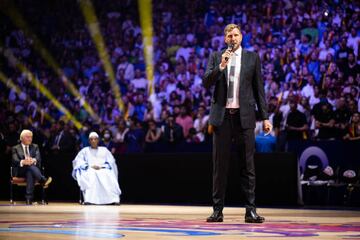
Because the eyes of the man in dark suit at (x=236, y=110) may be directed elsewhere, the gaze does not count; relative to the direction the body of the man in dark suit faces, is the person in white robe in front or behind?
behind

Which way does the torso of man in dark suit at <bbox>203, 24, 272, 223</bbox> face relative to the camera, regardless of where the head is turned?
toward the camera

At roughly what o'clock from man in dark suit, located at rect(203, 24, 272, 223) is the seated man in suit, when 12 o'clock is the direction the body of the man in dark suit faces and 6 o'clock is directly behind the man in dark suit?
The seated man in suit is roughly at 5 o'clock from the man in dark suit.

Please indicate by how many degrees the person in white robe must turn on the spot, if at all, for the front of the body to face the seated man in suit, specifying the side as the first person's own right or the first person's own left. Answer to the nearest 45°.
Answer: approximately 90° to the first person's own right

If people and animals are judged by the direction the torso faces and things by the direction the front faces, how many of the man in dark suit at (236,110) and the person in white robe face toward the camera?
2

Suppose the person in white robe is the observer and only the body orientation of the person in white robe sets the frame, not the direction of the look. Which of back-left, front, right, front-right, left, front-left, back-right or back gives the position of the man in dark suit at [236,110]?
front

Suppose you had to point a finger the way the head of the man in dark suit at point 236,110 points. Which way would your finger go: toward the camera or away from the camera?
toward the camera

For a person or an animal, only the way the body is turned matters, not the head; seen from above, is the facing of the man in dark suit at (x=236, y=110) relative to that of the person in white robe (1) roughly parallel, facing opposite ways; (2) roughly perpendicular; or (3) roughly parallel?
roughly parallel

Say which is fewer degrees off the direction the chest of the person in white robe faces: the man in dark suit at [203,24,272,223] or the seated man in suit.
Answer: the man in dark suit
